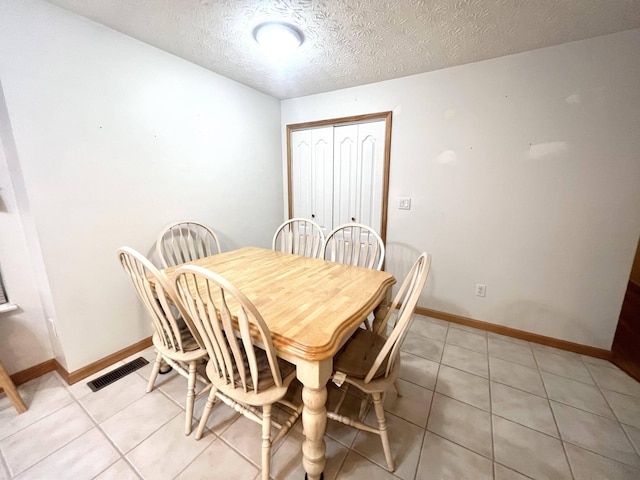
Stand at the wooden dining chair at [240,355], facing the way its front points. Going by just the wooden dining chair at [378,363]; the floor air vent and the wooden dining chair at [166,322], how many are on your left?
2

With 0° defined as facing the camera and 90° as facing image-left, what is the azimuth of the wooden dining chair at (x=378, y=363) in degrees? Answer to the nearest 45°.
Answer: approximately 135°

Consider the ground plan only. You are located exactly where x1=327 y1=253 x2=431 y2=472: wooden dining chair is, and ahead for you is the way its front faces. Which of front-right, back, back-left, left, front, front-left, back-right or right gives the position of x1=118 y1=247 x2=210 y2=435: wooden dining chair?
front-left

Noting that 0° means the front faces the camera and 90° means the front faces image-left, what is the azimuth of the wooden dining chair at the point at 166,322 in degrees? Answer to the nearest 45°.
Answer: approximately 225°

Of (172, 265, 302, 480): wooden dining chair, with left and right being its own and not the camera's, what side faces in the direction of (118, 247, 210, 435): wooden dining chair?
left

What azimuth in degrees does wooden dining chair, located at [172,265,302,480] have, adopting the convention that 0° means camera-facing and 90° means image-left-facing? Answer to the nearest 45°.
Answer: approximately 225°

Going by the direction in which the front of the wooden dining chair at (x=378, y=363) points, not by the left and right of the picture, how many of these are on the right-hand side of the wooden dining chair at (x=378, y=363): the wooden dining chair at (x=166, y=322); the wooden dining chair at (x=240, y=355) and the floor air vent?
0

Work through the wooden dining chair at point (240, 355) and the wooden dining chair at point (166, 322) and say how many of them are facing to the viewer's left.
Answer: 0
